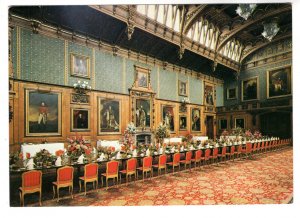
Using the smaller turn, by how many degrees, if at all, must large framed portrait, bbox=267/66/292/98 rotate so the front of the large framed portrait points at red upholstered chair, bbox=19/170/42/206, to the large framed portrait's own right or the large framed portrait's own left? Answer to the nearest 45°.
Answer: approximately 45° to the large framed portrait's own left

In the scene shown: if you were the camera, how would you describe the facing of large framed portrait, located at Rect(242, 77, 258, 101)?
facing the viewer and to the left of the viewer

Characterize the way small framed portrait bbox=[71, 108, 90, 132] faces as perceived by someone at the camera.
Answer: facing the viewer

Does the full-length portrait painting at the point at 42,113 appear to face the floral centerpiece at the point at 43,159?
yes

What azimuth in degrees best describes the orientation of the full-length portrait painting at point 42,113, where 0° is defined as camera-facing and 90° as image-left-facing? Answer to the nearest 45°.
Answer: approximately 0°

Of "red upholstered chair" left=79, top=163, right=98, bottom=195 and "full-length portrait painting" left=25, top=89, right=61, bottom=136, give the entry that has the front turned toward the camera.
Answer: the full-length portrait painting

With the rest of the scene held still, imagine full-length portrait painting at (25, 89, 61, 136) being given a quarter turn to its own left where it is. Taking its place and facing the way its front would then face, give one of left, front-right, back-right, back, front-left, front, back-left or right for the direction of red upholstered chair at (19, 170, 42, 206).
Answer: right

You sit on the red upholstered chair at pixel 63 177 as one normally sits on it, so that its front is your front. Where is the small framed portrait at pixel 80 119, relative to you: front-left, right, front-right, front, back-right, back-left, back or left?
front-right

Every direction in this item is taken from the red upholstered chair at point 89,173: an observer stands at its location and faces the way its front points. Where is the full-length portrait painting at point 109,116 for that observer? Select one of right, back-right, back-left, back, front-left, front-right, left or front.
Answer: front-right

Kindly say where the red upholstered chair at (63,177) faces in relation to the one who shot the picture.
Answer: facing away from the viewer and to the left of the viewer

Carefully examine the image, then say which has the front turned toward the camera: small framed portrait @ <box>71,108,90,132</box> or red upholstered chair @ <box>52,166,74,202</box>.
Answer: the small framed portrait

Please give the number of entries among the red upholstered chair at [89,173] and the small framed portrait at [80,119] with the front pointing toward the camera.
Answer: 1
